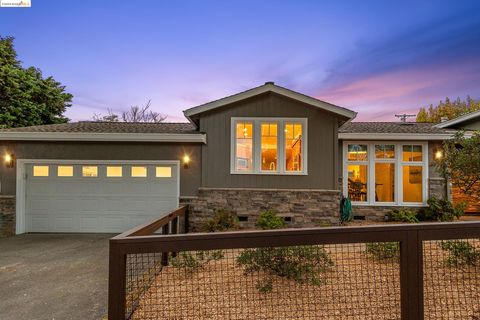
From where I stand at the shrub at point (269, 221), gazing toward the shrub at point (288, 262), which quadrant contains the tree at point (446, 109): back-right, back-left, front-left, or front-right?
back-left

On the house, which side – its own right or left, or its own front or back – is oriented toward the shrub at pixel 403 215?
left

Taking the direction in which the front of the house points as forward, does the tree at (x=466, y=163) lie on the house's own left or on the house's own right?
on the house's own left

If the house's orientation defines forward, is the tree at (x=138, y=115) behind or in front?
behind

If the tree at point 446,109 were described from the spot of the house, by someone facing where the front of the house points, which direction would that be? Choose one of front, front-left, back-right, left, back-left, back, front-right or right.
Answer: back-left

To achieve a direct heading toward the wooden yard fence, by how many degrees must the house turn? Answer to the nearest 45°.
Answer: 0° — it already faces it

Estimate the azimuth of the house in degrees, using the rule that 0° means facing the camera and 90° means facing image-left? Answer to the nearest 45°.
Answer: approximately 0°
